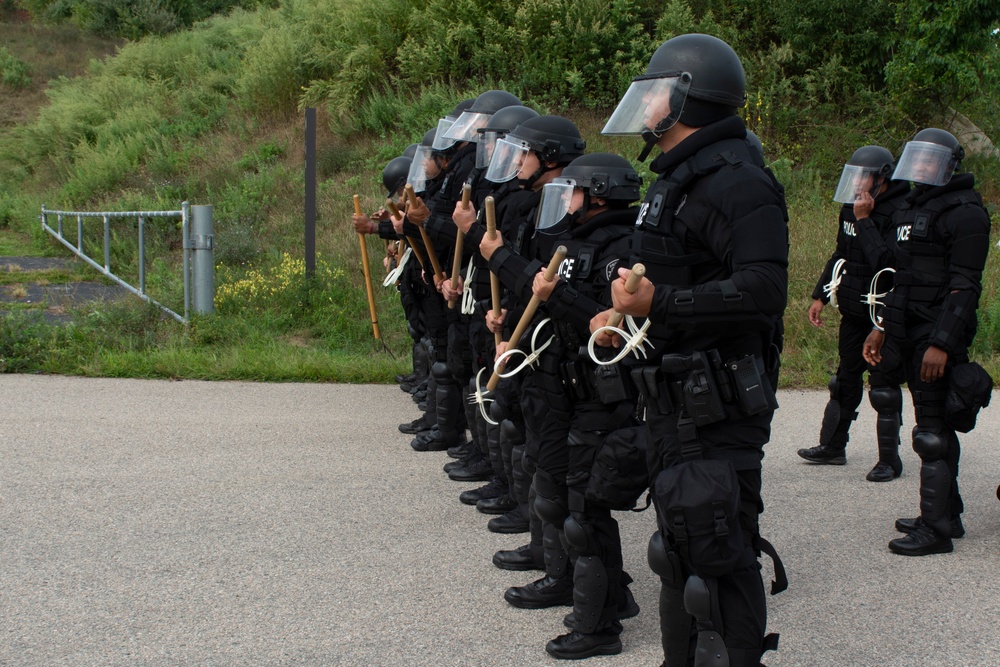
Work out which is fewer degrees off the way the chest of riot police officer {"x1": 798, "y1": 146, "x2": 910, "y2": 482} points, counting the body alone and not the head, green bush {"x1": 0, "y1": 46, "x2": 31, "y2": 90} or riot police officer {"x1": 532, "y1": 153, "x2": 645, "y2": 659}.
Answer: the riot police officer

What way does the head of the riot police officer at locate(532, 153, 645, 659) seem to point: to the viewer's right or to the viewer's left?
to the viewer's left

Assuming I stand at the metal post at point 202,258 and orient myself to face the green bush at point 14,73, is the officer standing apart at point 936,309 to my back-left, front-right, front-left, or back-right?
back-right

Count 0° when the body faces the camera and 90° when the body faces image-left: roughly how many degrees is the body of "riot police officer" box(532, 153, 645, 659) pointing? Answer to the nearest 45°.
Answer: approximately 90°

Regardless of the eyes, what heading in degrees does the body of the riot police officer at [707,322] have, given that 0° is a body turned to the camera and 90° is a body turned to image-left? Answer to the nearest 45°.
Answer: approximately 90°

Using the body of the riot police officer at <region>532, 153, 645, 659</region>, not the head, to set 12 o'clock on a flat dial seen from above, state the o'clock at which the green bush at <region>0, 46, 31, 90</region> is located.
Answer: The green bush is roughly at 2 o'clock from the riot police officer.

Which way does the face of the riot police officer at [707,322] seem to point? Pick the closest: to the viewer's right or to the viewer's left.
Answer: to the viewer's left

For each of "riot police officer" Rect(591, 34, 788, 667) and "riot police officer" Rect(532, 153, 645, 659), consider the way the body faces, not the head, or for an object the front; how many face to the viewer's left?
2

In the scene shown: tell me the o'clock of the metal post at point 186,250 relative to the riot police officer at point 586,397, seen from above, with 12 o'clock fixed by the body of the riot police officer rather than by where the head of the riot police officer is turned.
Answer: The metal post is roughly at 2 o'clock from the riot police officer.

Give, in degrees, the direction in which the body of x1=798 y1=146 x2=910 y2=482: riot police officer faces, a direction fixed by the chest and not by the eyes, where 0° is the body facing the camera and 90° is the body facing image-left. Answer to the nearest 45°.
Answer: approximately 45°

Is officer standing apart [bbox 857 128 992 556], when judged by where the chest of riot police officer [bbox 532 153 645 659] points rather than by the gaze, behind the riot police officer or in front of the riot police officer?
behind

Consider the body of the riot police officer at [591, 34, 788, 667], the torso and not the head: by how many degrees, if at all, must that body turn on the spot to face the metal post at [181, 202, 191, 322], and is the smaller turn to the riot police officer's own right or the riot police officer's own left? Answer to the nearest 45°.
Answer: approximately 45° to the riot police officer's own right

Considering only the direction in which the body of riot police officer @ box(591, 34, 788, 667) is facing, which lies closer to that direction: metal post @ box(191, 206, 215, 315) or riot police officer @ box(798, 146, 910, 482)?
the metal post
